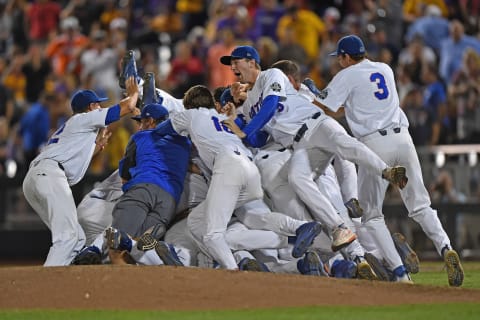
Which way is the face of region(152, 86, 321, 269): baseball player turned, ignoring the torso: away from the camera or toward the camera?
away from the camera

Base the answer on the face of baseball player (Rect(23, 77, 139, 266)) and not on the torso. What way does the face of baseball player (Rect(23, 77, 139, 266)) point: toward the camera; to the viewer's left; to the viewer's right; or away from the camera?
to the viewer's right

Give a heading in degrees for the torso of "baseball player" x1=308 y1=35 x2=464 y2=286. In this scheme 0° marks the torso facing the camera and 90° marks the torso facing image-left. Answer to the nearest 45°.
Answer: approximately 135°

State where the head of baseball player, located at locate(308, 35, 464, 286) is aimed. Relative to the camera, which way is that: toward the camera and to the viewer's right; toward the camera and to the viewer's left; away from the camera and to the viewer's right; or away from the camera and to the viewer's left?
away from the camera and to the viewer's left

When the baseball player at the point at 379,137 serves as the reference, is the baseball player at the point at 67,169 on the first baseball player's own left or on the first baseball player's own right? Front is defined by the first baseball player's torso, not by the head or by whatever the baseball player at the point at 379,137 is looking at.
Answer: on the first baseball player's own left
